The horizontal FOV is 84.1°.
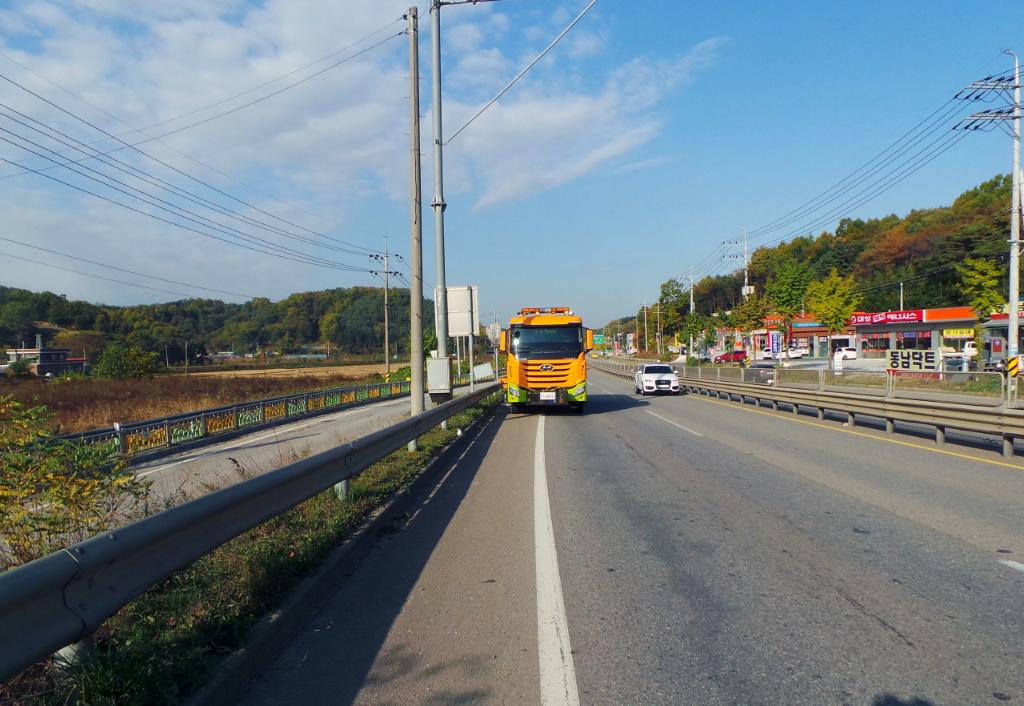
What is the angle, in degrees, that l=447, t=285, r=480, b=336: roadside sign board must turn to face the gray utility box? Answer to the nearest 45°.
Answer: approximately 180°

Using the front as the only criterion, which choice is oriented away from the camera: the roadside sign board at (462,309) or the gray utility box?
the roadside sign board

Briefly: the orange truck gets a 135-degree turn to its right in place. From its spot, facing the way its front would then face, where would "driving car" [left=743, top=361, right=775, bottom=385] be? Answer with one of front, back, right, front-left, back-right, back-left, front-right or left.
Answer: right

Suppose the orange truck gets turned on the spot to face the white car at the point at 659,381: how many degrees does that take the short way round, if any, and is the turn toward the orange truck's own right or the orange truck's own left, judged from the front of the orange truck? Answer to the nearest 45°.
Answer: approximately 135° to the orange truck's own left

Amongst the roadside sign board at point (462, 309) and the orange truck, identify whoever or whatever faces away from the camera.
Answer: the roadside sign board

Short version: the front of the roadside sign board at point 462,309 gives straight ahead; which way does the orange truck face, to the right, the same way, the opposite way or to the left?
the opposite way

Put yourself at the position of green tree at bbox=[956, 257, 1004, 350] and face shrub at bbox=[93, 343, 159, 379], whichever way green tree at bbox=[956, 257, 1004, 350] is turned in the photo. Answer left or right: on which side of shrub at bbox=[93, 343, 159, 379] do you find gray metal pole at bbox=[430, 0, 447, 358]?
left

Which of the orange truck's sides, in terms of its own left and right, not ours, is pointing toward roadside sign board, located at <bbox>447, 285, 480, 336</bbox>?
right

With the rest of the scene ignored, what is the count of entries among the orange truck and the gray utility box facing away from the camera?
0

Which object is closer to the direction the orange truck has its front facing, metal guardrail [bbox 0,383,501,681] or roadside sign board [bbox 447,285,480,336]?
the metal guardrail

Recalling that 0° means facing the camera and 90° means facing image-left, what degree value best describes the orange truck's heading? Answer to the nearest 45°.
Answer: approximately 0°

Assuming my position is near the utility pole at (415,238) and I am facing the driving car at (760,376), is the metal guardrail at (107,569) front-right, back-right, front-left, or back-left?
back-right

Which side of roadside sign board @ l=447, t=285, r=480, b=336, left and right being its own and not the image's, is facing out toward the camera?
back

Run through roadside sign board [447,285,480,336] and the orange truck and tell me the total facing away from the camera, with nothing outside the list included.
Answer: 1

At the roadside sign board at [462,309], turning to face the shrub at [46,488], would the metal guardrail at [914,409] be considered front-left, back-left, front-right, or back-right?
front-left
